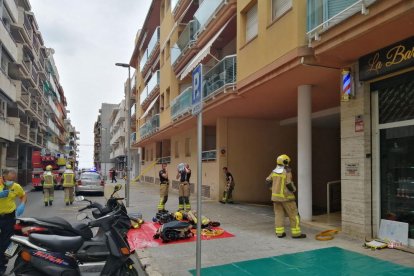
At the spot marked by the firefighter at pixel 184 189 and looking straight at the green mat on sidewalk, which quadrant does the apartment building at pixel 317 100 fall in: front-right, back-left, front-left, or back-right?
front-left

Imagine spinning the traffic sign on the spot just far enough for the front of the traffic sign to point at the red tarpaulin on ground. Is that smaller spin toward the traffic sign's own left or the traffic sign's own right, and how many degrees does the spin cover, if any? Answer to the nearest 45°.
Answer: approximately 135° to the traffic sign's own right

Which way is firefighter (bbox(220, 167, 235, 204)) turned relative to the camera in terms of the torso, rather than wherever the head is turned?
to the viewer's left

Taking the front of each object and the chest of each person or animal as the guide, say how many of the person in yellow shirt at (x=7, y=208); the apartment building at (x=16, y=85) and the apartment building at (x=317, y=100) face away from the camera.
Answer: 0

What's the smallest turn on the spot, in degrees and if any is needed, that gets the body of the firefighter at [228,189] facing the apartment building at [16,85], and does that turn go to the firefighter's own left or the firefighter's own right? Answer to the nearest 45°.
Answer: approximately 45° to the firefighter's own right

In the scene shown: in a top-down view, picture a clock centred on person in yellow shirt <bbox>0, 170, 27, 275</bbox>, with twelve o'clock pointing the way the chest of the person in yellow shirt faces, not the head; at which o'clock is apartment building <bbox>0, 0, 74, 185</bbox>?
The apartment building is roughly at 6 o'clock from the person in yellow shirt.
